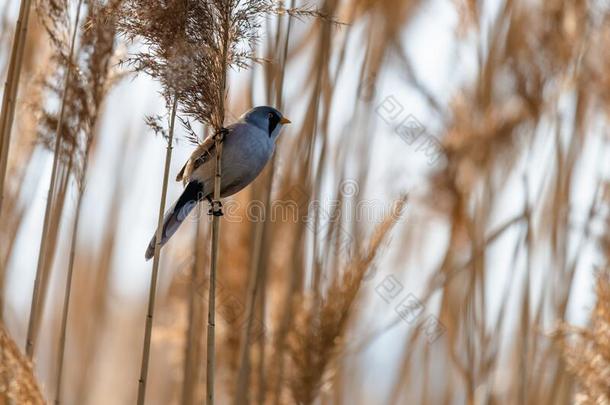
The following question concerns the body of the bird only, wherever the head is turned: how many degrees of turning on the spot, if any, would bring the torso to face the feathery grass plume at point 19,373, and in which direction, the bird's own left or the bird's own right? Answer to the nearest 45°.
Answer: approximately 135° to the bird's own right

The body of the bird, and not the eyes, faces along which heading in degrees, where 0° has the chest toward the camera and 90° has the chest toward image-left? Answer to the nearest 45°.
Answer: approximately 270°

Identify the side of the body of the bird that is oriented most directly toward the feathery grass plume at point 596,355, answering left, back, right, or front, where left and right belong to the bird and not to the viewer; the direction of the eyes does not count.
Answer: front

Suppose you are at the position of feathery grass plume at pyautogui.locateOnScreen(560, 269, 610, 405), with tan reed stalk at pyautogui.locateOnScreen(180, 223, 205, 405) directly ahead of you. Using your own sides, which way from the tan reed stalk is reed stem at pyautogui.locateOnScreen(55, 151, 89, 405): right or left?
left
